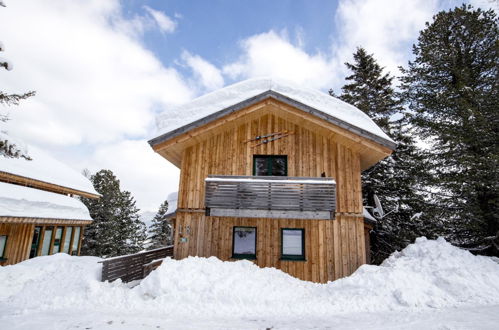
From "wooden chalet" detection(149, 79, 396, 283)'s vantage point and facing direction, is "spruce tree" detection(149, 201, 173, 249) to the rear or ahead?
to the rear

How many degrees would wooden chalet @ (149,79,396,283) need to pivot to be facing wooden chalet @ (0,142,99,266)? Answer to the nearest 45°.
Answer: approximately 90° to its right

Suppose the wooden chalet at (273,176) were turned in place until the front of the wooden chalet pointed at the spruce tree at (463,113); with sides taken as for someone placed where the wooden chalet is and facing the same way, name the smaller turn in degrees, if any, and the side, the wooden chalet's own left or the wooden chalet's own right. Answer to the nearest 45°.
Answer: approximately 90° to the wooden chalet's own left

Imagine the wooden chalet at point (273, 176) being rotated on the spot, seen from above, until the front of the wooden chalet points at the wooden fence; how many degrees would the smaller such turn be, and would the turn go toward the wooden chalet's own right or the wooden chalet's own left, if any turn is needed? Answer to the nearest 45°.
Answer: approximately 90° to the wooden chalet's own right

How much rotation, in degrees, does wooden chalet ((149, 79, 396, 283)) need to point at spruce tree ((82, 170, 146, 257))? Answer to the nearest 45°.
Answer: approximately 135° to its right

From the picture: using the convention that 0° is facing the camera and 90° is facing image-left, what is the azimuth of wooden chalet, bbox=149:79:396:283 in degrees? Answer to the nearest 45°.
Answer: approximately 0°

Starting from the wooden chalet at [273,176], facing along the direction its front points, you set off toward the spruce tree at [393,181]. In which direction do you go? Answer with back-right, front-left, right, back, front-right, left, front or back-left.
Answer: back-left
